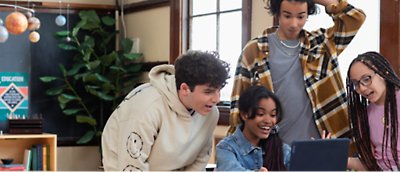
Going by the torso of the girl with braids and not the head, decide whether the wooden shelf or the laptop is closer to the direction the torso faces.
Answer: the laptop

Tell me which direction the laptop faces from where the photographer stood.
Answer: facing away from the viewer

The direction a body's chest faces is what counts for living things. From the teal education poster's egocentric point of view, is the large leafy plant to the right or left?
on its left

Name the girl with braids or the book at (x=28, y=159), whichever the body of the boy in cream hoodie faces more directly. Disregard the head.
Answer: the girl with braids

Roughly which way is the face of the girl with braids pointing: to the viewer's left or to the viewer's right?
to the viewer's left

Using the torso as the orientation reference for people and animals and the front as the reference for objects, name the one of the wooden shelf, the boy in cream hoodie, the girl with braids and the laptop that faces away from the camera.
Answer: the laptop

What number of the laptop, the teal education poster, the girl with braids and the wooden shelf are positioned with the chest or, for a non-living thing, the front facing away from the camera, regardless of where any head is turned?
1

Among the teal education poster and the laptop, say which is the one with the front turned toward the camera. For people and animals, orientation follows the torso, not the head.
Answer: the teal education poster

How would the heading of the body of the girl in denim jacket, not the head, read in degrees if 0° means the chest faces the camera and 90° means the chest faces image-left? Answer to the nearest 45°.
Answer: approximately 315°

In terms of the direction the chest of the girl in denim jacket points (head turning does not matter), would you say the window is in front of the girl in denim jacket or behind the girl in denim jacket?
behind

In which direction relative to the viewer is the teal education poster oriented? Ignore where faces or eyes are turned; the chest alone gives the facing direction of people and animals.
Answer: toward the camera

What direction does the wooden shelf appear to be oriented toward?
toward the camera
